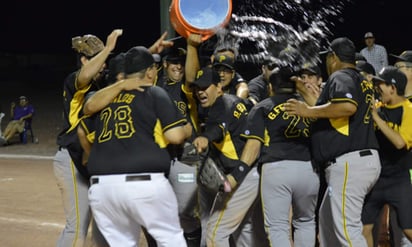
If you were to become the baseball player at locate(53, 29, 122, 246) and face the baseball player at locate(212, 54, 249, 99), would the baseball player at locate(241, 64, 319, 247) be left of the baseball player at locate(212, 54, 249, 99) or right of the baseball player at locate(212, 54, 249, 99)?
right

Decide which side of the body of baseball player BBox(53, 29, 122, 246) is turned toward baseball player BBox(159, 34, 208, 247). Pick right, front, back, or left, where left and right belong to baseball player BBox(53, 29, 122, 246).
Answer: front

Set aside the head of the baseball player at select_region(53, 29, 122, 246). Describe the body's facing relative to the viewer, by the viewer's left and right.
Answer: facing to the right of the viewer

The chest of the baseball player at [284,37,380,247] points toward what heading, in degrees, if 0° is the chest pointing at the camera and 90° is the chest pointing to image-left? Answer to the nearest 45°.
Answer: approximately 135°

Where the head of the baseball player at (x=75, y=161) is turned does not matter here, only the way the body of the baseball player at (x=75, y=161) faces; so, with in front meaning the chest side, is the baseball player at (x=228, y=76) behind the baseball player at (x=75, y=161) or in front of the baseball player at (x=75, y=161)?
in front

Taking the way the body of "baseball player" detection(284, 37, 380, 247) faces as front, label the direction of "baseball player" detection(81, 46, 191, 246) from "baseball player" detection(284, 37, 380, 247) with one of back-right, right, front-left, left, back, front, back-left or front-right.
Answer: left

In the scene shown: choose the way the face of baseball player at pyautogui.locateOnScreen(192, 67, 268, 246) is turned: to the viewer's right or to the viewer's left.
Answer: to the viewer's left

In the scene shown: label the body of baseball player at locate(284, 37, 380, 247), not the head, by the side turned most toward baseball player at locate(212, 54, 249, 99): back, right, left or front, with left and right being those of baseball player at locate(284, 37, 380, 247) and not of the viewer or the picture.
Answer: front

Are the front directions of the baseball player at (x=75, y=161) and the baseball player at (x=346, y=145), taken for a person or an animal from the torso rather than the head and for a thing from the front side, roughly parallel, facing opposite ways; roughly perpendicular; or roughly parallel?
roughly perpendicular

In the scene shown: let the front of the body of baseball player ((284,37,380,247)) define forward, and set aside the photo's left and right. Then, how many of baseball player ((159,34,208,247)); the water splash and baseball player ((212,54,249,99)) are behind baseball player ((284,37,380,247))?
0

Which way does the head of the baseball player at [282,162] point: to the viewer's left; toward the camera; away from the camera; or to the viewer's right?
away from the camera

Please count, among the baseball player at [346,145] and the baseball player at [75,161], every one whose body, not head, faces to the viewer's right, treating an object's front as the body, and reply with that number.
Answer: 1

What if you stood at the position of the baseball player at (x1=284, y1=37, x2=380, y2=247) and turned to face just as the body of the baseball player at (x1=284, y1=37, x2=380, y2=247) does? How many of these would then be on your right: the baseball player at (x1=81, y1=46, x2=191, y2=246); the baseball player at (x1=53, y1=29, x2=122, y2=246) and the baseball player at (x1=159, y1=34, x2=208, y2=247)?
0

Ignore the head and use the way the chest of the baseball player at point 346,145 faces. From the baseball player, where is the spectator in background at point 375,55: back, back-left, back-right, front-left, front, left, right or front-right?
front-right

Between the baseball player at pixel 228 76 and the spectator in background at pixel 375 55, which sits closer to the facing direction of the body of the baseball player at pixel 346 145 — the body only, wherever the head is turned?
the baseball player
